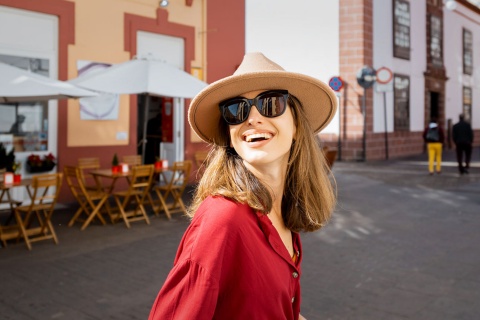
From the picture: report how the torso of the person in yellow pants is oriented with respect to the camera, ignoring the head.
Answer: away from the camera

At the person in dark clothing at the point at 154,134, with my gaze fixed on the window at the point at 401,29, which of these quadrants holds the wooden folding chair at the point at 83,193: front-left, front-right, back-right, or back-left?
back-right

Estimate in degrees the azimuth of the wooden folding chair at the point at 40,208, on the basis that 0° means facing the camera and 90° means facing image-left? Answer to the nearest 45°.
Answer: approximately 135°

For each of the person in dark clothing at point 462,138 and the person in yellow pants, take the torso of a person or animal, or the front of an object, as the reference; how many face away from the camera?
2

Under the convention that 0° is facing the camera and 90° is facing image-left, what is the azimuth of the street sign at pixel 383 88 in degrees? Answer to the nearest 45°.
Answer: approximately 0°

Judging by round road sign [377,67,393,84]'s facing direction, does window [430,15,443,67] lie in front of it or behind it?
behind

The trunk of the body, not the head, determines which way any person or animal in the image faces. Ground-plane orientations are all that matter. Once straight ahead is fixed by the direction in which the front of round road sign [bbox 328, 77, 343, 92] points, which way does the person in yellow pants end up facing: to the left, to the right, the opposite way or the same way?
the opposite way

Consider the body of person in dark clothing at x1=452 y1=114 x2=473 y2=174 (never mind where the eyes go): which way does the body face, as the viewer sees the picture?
away from the camera
